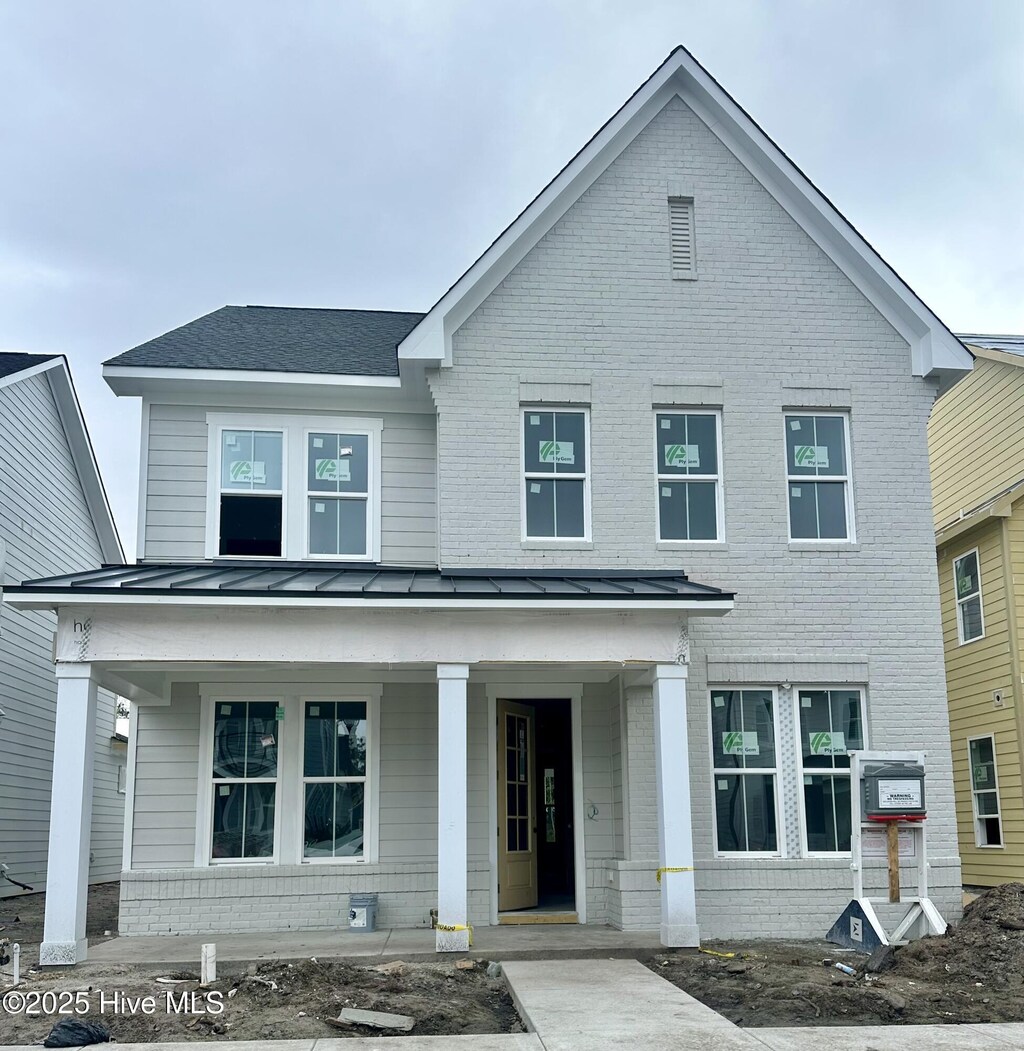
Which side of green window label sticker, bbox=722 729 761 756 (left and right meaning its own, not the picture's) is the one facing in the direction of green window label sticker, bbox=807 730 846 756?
left

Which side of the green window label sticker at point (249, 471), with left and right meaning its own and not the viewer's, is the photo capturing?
front

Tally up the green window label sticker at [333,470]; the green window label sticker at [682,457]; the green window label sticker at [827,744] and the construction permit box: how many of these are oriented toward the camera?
4

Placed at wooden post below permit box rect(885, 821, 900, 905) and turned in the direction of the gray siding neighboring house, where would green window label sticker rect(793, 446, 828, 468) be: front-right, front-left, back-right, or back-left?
front-right

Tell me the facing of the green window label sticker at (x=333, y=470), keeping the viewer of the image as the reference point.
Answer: facing the viewer

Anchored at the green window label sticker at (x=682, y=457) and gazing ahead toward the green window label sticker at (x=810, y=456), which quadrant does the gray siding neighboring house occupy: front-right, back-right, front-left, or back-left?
back-left

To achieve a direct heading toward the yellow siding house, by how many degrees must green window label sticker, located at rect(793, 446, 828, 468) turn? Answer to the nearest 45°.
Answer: approximately 135° to its left

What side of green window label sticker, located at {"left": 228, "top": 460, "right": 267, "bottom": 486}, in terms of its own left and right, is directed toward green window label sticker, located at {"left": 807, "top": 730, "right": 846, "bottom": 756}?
left

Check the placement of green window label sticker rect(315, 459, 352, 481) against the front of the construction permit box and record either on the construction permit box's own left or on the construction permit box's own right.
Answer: on the construction permit box's own right

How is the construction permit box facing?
toward the camera

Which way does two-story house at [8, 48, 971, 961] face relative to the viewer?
toward the camera

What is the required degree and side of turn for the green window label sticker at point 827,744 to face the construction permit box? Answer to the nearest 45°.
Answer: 0° — it already faces it
